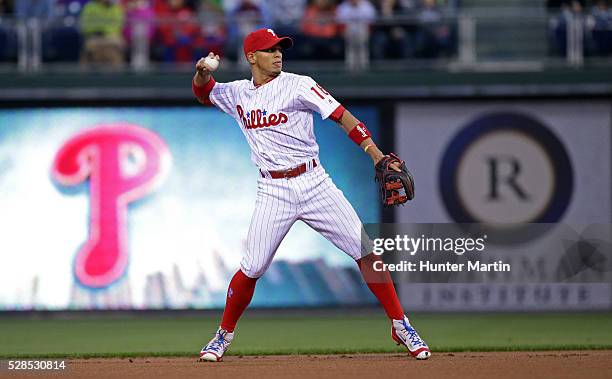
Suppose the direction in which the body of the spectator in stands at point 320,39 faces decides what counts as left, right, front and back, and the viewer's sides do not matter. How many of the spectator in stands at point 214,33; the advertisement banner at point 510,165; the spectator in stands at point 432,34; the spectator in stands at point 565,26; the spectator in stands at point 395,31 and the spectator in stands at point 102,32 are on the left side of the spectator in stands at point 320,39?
4

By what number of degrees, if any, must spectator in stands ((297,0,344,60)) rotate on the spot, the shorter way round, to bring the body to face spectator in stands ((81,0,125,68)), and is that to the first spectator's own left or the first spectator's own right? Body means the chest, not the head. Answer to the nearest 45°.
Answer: approximately 90° to the first spectator's own right

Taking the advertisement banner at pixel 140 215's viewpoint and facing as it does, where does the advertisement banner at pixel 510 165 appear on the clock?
the advertisement banner at pixel 510 165 is roughly at 9 o'clock from the advertisement banner at pixel 140 215.

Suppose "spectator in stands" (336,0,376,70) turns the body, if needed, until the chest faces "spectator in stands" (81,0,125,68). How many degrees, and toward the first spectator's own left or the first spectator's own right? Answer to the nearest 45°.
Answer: approximately 90° to the first spectator's own right

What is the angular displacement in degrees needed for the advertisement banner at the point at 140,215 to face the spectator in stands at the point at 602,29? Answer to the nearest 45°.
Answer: approximately 90° to its left

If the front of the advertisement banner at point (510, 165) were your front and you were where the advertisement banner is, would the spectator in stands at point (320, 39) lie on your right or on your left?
on your right

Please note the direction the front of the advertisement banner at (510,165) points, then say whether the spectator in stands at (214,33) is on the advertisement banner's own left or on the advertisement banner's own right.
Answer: on the advertisement banner's own right

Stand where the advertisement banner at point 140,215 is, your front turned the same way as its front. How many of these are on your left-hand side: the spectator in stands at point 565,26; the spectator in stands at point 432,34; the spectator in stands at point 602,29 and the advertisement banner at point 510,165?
4

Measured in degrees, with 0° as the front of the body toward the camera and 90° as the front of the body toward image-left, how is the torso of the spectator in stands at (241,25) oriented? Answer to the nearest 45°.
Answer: approximately 0°

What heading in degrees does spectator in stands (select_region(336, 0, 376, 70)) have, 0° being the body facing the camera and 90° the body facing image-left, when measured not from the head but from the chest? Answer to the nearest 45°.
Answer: approximately 0°

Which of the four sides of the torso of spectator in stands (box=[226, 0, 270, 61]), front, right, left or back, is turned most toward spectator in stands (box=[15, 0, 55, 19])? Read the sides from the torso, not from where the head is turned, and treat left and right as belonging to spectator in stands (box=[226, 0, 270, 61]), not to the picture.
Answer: right
